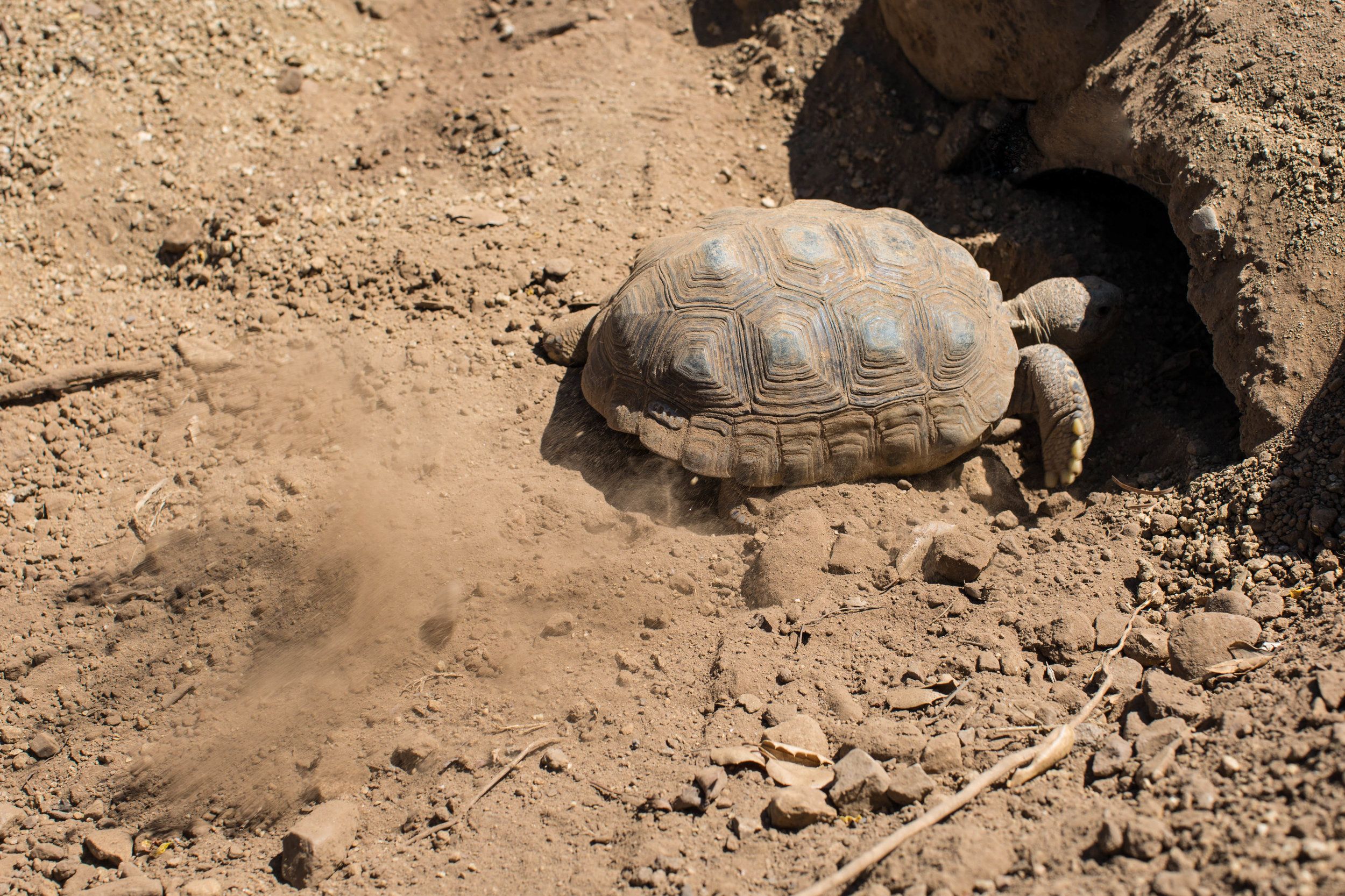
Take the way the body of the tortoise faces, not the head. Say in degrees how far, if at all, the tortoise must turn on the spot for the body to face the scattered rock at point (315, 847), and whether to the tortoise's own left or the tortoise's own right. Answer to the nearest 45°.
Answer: approximately 90° to the tortoise's own right

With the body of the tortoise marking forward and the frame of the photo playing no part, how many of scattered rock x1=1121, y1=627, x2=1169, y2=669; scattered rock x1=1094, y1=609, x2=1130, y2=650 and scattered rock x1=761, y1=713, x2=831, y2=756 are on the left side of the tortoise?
0

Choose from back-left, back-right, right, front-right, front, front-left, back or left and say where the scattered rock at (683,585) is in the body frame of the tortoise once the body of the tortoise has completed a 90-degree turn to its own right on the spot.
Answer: front

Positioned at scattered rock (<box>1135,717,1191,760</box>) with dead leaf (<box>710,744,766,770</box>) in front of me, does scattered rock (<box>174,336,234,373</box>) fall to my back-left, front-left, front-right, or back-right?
front-right

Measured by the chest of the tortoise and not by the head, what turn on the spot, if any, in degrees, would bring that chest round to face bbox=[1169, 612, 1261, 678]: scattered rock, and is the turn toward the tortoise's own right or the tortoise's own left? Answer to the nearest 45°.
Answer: approximately 45° to the tortoise's own right

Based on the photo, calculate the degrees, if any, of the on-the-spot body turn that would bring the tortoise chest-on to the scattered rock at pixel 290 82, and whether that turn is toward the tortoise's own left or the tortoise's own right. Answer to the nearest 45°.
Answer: approximately 135° to the tortoise's own left

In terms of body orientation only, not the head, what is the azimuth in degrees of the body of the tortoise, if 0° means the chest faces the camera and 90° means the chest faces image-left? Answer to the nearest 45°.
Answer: approximately 270°

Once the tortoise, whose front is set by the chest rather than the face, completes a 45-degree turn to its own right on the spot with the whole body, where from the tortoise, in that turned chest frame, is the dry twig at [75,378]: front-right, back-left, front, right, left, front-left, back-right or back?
back-right
